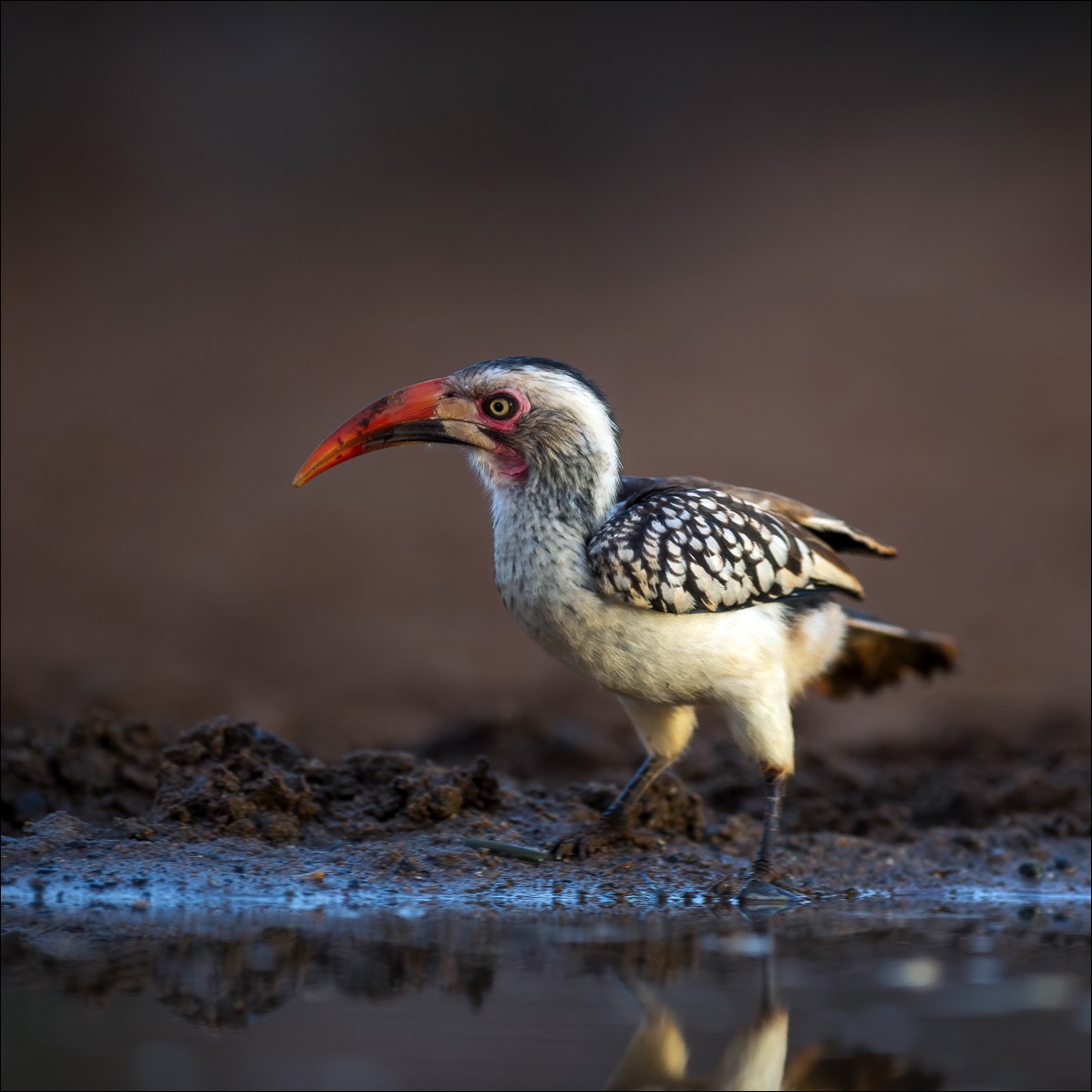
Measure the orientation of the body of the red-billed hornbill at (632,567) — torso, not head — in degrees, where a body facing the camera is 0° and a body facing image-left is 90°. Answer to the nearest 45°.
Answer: approximately 90°

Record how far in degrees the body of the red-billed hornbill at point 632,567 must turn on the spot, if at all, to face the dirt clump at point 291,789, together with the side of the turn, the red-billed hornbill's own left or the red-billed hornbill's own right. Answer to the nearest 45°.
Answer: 0° — it already faces it
